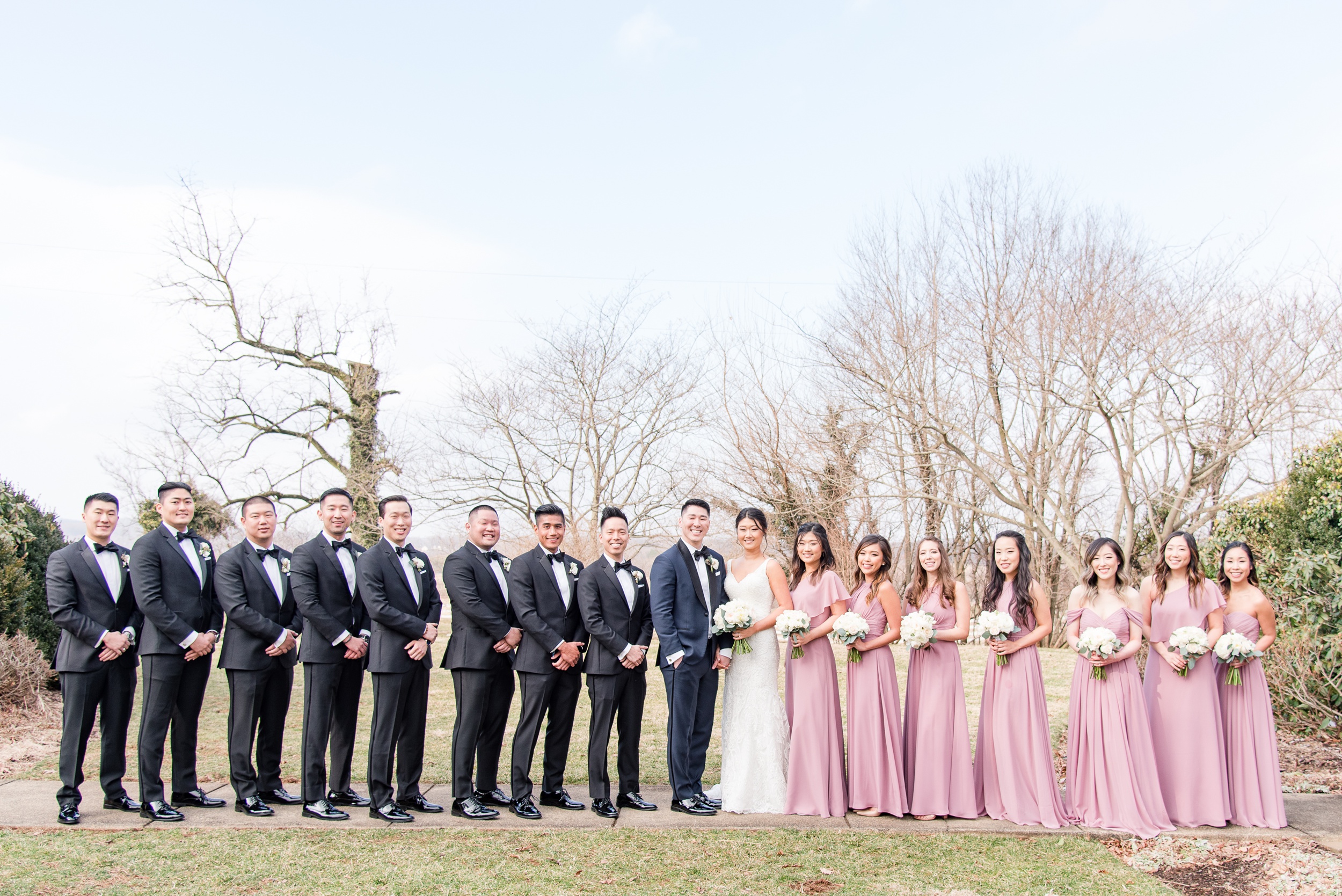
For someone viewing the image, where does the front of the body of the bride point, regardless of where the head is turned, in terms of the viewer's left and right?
facing the viewer and to the left of the viewer

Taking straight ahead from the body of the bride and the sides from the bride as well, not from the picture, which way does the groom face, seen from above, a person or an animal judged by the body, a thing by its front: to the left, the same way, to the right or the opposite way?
to the left

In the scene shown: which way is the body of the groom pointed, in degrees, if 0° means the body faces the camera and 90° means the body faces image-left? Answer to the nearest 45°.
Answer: approximately 315°

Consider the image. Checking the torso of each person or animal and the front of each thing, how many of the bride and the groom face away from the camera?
0
